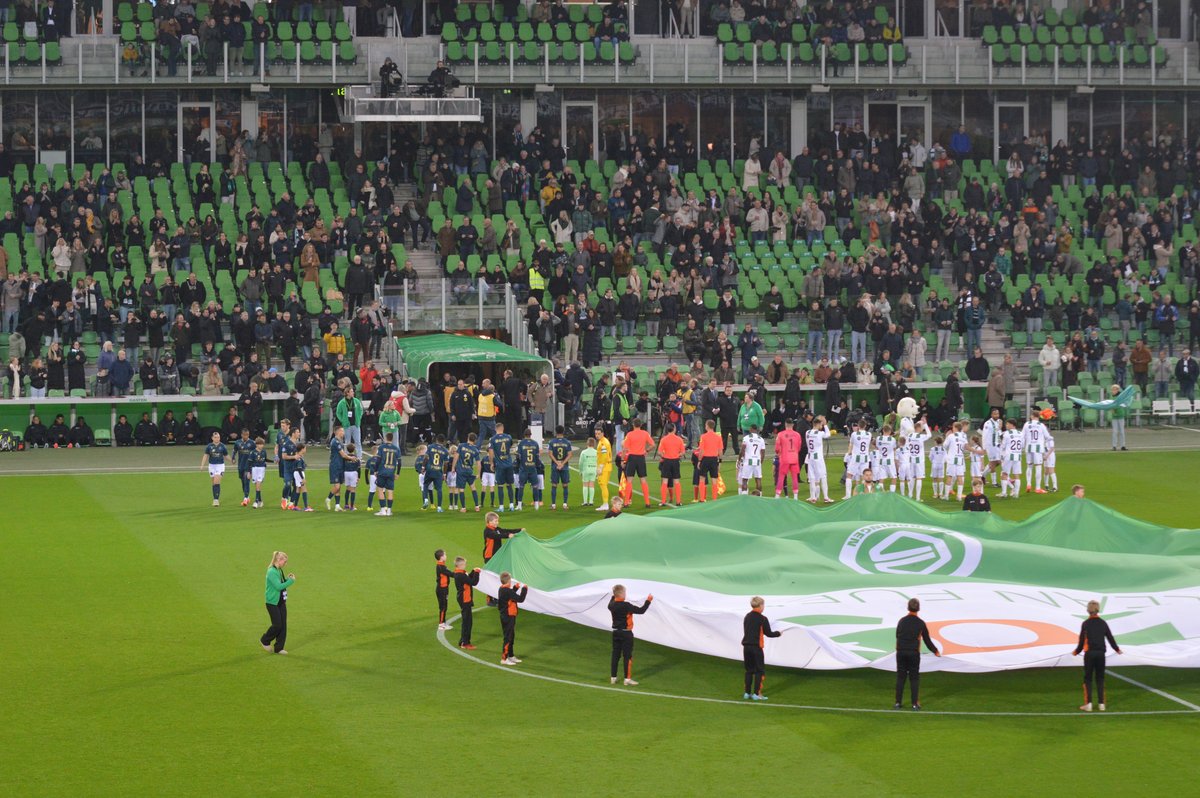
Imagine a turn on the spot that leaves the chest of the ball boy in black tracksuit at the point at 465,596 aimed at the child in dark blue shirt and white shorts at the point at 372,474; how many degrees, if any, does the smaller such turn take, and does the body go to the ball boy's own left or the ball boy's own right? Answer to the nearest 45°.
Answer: approximately 90° to the ball boy's own left

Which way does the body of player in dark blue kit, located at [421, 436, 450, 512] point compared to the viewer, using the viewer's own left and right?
facing away from the viewer

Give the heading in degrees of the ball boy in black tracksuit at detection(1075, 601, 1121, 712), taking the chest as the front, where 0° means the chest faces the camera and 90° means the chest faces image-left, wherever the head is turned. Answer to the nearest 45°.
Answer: approximately 180°

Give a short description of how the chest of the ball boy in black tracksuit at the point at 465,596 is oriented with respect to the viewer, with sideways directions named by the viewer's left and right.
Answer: facing to the right of the viewer

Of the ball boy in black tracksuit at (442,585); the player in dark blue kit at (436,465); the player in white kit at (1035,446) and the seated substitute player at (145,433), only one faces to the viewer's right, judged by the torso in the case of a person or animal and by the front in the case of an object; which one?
the ball boy in black tracksuit

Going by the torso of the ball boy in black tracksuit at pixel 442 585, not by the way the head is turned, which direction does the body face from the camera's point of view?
to the viewer's right

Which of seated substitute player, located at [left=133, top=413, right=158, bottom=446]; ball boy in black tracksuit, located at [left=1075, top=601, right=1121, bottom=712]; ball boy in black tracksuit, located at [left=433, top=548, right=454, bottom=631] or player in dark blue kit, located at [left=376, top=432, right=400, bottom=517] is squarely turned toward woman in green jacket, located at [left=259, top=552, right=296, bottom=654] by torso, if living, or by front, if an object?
the seated substitute player
